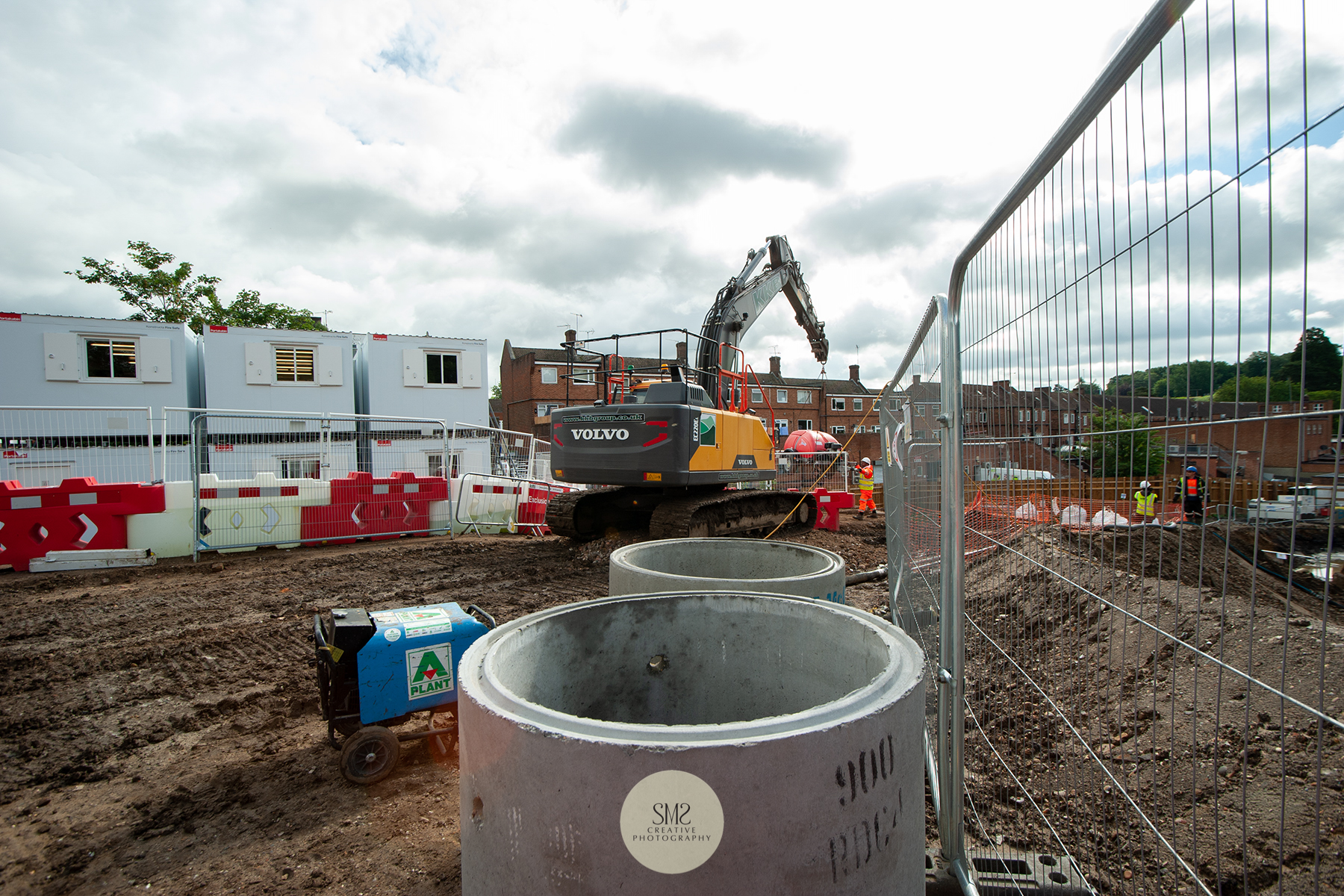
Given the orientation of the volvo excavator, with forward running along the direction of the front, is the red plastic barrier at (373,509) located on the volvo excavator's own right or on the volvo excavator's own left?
on the volvo excavator's own left

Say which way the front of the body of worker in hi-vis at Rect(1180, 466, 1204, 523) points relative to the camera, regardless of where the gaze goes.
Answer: toward the camera

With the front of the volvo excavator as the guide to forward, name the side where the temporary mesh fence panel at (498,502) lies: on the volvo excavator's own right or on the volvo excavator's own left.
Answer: on the volvo excavator's own left

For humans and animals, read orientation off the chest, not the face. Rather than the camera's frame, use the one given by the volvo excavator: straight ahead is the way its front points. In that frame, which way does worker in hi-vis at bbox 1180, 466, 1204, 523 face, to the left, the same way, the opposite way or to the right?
the opposite way

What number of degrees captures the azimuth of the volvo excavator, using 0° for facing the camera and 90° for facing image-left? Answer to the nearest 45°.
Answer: approximately 225°

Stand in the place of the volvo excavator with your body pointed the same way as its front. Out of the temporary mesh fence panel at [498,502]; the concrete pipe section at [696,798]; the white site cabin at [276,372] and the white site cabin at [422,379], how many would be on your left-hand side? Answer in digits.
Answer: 3

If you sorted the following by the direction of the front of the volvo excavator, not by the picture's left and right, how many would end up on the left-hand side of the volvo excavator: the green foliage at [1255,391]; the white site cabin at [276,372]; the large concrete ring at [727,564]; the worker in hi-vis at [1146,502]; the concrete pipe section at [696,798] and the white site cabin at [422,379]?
2

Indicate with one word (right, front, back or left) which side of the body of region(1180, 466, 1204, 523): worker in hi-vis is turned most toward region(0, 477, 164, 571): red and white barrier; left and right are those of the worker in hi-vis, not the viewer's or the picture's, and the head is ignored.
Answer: front

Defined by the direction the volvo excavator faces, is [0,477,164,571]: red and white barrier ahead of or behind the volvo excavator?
behind

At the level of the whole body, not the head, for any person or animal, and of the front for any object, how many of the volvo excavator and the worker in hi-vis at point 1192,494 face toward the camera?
1

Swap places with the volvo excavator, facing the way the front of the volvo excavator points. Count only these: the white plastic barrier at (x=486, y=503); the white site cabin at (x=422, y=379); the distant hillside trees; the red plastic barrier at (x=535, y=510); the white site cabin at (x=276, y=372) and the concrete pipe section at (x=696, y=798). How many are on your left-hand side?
4

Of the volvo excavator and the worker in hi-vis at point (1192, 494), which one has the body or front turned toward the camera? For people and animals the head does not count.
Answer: the worker in hi-vis

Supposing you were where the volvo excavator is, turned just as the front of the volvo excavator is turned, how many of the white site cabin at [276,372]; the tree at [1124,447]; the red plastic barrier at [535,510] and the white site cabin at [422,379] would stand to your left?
3

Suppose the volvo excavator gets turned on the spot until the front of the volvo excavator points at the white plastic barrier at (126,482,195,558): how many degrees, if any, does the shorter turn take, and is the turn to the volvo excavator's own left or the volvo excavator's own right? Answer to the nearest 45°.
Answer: approximately 135° to the volvo excavator's own left

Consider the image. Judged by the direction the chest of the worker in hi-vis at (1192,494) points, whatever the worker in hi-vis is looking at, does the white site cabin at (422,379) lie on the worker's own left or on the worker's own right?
on the worker's own right

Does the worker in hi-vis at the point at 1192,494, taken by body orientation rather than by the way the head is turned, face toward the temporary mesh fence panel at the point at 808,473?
no
